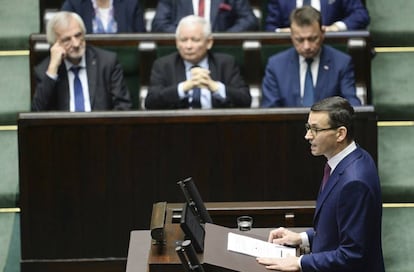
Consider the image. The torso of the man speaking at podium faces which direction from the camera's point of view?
to the viewer's left

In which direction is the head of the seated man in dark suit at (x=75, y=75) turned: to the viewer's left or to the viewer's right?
to the viewer's right

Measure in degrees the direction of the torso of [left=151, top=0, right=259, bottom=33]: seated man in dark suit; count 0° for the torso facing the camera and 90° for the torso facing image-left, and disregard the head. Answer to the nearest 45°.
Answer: approximately 0°

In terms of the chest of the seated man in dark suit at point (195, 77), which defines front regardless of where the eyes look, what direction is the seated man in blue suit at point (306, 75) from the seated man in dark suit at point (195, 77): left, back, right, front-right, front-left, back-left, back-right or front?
left

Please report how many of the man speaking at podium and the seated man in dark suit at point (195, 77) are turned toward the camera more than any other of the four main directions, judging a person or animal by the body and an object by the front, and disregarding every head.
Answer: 1

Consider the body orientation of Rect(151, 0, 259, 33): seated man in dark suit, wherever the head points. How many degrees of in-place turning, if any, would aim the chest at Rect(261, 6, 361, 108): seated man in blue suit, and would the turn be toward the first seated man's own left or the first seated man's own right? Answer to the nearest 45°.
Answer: approximately 45° to the first seated man's own left

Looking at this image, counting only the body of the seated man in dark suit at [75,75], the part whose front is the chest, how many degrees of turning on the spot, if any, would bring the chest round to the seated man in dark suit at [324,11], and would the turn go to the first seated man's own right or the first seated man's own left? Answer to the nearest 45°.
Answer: approximately 90° to the first seated man's own left

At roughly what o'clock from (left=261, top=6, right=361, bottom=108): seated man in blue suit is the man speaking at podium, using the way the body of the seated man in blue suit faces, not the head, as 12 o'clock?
The man speaking at podium is roughly at 12 o'clock from the seated man in blue suit.

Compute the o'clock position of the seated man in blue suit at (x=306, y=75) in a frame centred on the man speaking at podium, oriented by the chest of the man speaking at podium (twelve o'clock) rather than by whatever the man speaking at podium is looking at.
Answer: The seated man in blue suit is roughly at 3 o'clock from the man speaking at podium.

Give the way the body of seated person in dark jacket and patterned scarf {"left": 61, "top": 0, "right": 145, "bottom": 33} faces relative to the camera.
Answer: toward the camera

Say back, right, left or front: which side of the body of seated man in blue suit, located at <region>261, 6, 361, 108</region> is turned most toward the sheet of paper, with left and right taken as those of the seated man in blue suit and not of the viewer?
front

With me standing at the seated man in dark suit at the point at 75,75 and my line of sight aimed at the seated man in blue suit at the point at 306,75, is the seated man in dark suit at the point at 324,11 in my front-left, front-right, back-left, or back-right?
front-left

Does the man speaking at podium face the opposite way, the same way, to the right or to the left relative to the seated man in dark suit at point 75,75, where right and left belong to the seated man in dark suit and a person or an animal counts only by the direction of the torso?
to the right
